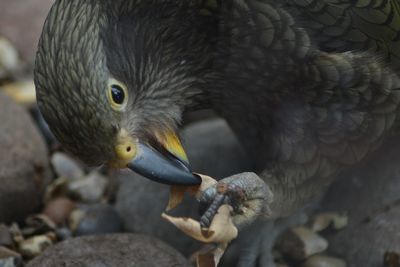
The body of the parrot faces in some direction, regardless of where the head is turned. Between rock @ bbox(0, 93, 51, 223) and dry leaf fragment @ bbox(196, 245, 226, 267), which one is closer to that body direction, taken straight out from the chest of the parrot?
the rock

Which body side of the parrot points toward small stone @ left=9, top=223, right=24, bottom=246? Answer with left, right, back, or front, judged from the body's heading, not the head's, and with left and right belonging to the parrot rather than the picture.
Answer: front

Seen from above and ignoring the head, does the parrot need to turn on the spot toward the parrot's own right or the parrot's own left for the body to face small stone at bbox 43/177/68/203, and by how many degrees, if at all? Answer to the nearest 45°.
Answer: approximately 45° to the parrot's own right

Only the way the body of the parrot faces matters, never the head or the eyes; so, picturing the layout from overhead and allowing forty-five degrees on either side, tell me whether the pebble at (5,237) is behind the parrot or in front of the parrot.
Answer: in front

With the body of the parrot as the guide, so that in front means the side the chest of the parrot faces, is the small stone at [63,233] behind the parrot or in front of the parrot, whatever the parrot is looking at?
in front

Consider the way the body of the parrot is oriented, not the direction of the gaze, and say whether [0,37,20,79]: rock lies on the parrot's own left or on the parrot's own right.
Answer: on the parrot's own right

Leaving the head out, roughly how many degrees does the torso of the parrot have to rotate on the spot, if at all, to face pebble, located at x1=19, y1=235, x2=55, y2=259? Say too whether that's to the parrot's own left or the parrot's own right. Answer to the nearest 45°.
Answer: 0° — it already faces it

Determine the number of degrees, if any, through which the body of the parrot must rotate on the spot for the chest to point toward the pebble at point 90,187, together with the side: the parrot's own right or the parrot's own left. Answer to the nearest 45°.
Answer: approximately 45° to the parrot's own right

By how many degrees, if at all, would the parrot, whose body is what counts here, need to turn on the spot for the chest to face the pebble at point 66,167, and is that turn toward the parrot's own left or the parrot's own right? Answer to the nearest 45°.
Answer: approximately 45° to the parrot's own right

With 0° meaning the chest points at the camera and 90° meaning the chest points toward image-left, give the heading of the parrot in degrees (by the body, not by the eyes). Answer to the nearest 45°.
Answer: approximately 90°
